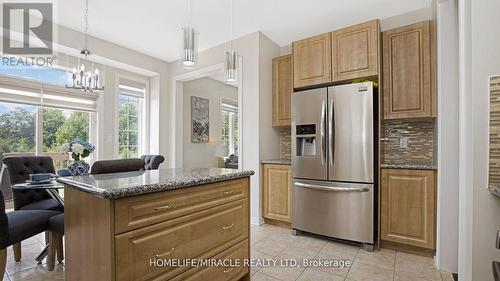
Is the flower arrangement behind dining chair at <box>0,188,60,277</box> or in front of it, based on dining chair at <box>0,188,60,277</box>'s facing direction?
in front

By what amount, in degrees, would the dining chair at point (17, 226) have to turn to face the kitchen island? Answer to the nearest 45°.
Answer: approximately 90° to its right

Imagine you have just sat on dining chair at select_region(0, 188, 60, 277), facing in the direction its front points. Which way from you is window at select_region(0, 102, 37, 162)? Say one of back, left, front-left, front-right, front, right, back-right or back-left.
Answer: front-left

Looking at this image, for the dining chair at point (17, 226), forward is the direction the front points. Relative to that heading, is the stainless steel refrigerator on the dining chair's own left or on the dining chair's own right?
on the dining chair's own right

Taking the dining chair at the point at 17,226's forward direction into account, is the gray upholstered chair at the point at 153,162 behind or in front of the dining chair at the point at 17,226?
in front

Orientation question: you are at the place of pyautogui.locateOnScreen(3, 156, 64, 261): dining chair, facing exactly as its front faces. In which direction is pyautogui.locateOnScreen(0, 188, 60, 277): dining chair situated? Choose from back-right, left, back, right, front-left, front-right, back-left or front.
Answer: front-right

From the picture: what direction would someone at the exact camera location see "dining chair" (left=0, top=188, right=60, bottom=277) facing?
facing away from the viewer and to the right of the viewer

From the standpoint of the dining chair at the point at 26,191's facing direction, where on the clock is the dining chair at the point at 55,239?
the dining chair at the point at 55,239 is roughly at 1 o'clock from the dining chair at the point at 26,191.

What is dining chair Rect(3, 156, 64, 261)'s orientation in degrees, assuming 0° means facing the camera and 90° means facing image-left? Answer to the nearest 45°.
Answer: approximately 315°

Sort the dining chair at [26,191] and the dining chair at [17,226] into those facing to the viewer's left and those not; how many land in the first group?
0

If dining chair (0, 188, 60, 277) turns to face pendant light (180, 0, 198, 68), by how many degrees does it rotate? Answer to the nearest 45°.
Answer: approximately 90° to its right
